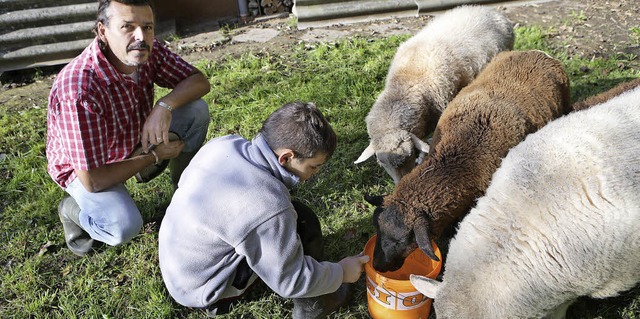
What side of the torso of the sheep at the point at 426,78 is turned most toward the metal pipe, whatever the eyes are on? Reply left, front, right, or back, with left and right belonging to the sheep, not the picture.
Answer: right

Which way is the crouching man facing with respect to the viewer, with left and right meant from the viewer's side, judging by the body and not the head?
facing the viewer and to the right of the viewer

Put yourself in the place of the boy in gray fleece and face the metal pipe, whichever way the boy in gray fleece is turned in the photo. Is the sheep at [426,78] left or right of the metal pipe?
right

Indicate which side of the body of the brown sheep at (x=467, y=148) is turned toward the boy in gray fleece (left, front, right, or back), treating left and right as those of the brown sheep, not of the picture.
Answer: front

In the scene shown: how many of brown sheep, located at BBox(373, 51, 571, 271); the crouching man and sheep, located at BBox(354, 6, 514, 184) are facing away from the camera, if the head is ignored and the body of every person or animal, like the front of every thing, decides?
0

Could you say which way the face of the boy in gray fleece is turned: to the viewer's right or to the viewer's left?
to the viewer's right

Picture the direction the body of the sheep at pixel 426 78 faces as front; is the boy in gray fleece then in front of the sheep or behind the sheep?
in front

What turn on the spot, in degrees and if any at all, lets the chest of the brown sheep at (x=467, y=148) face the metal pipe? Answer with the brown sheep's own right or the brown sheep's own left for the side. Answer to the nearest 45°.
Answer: approximately 90° to the brown sheep's own right

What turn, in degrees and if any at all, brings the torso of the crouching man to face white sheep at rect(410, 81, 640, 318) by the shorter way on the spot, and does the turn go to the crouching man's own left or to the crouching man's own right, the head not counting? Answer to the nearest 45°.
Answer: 0° — they already face it

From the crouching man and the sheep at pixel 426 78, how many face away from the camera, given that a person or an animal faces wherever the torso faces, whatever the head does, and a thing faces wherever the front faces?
0

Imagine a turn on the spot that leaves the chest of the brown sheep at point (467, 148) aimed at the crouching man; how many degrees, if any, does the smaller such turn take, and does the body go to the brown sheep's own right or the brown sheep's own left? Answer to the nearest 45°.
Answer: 0° — it already faces them

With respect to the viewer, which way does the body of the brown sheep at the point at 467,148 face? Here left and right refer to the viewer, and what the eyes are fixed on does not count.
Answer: facing the viewer and to the left of the viewer

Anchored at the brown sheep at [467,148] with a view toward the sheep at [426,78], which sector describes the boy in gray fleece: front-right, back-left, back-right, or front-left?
back-left

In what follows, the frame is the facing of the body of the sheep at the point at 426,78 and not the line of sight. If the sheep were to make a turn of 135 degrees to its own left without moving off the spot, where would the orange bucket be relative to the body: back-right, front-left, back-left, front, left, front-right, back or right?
right

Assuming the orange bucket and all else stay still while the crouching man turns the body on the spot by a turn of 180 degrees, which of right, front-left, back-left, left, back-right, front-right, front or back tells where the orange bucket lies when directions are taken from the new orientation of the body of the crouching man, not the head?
back
